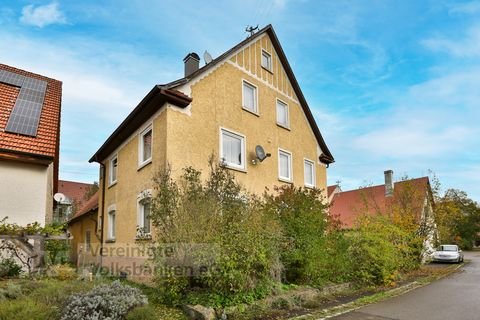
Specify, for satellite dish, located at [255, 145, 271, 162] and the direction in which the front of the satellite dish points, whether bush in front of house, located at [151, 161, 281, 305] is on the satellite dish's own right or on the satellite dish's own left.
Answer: on the satellite dish's own right

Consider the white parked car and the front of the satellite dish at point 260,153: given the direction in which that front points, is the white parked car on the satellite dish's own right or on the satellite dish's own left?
on the satellite dish's own left

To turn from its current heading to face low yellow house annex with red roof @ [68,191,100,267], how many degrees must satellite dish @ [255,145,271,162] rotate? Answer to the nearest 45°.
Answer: approximately 180°

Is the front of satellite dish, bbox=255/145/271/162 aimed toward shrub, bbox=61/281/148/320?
no

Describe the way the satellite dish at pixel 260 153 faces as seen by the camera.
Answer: facing the viewer and to the right of the viewer

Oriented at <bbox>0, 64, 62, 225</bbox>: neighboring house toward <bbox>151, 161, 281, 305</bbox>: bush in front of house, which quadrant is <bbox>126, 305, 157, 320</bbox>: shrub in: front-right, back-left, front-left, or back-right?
front-right

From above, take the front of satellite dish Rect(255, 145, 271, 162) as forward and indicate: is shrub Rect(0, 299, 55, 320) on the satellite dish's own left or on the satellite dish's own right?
on the satellite dish's own right
